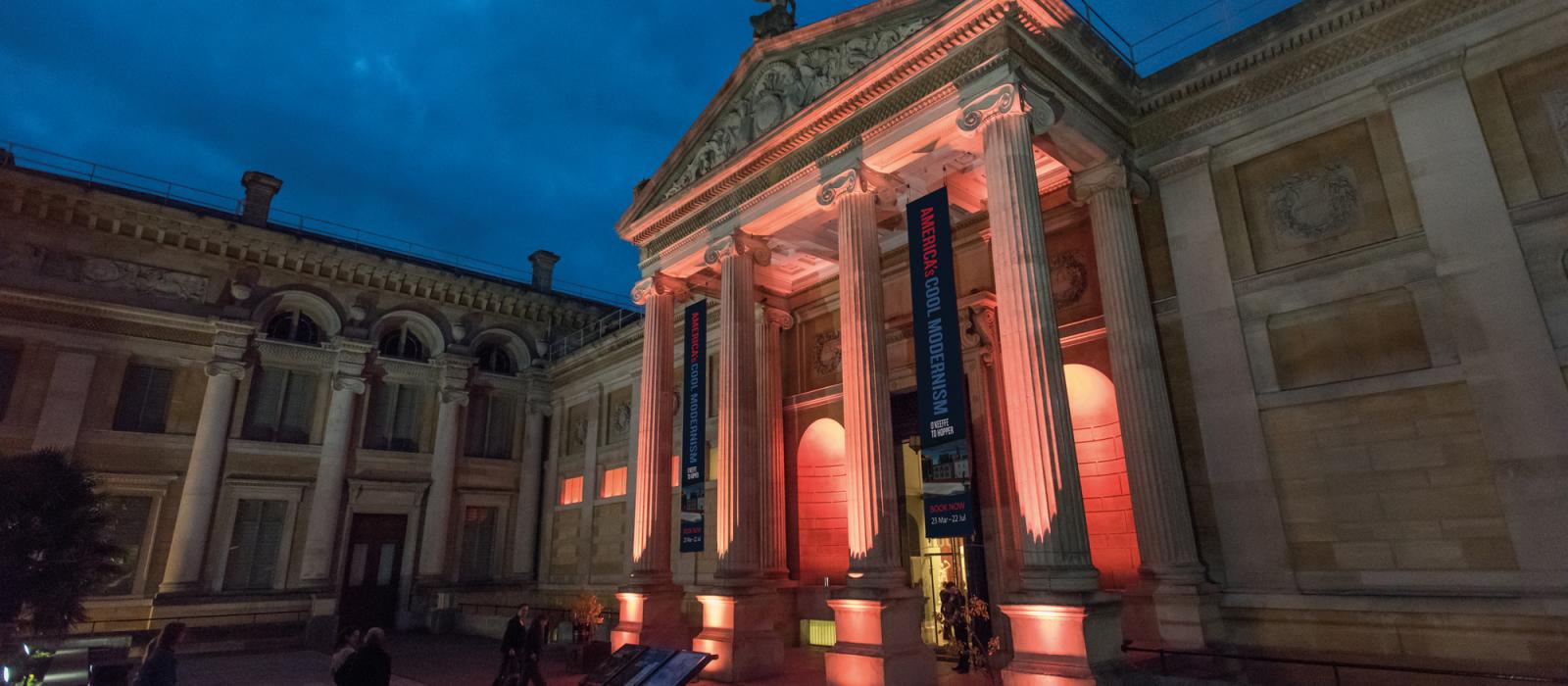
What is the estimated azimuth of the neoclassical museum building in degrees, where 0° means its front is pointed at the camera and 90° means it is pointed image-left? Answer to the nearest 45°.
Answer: approximately 45°

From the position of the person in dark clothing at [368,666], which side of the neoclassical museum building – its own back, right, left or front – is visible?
front

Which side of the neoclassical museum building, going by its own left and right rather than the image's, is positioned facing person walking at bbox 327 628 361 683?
front
